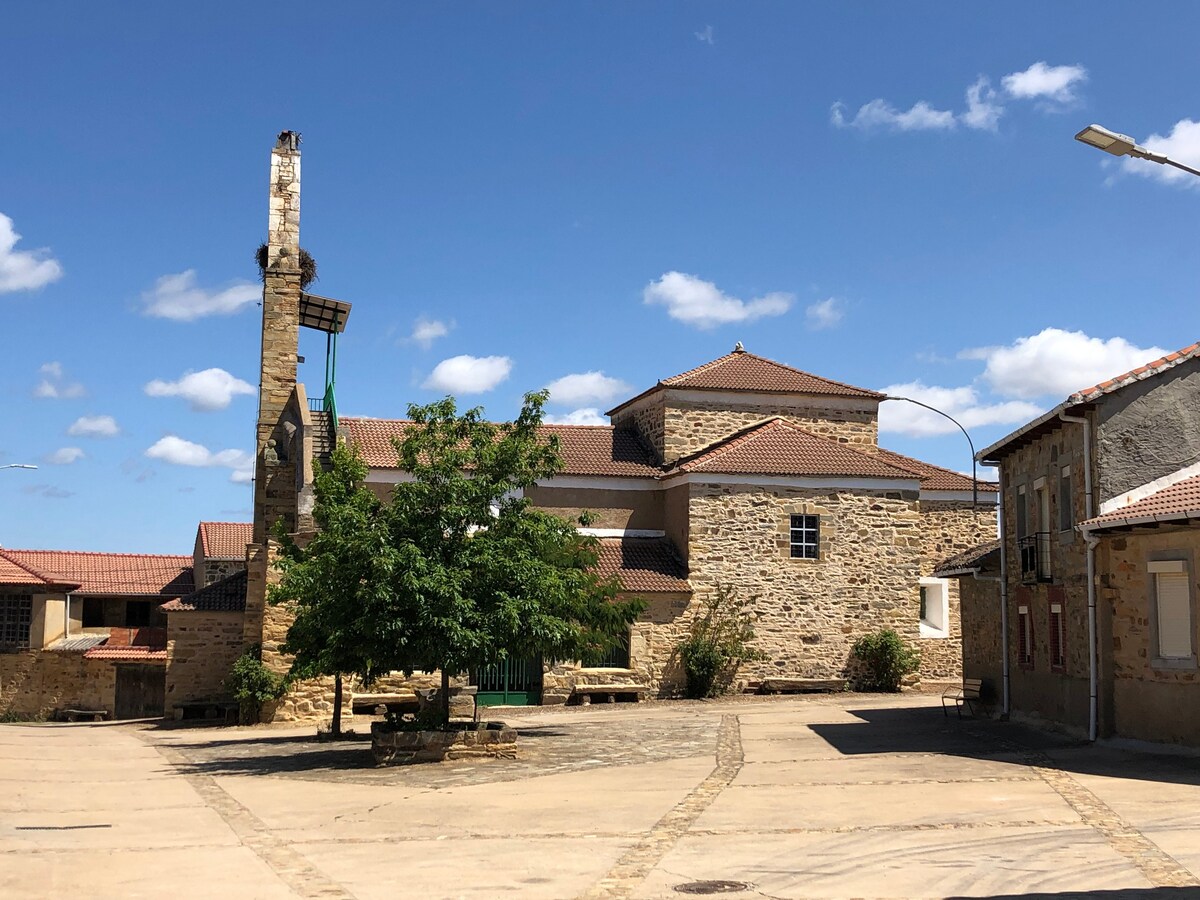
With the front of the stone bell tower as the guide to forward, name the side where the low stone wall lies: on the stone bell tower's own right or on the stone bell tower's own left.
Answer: on the stone bell tower's own left

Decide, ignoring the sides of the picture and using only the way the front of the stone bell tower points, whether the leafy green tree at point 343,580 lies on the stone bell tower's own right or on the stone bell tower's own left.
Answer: on the stone bell tower's own left

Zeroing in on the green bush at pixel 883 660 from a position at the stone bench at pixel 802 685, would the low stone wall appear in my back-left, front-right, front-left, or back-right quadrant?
back-right

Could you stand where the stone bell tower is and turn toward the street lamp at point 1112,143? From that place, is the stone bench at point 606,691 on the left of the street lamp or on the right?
left
